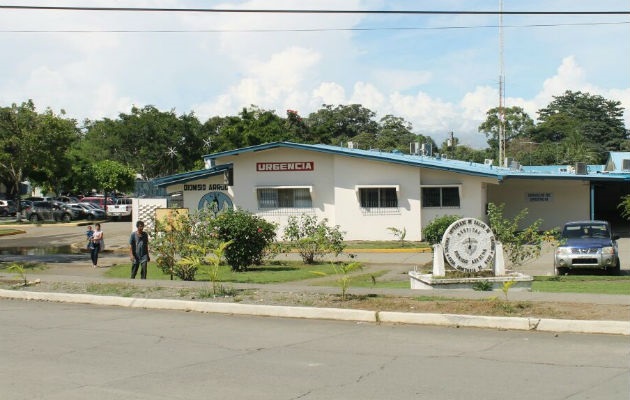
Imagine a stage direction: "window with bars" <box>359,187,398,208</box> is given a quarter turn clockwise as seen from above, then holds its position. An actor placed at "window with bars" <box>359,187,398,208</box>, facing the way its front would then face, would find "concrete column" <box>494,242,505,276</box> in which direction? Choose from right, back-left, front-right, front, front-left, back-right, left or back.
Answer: left

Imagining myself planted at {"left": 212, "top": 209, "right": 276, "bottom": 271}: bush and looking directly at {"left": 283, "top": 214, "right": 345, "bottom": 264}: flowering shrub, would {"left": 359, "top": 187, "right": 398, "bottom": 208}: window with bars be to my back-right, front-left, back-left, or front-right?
front-left

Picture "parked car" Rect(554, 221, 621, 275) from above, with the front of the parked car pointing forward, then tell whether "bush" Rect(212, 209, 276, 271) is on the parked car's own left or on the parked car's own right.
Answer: on the parked car's own right

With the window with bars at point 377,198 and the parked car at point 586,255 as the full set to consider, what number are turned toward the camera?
2

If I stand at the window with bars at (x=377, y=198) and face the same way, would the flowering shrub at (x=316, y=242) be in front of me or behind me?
in front

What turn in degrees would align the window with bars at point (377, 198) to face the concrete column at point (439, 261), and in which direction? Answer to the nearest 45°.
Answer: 0° — it already faces it

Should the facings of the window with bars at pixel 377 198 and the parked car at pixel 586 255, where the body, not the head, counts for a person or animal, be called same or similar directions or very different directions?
same or similar directions

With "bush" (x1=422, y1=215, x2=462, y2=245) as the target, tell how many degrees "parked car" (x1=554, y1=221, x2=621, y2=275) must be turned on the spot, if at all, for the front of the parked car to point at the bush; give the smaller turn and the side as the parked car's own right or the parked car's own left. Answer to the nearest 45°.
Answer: approximately 135° to the parked car's own right

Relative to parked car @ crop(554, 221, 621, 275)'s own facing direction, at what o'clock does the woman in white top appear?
The woman in white top is roughly at 3 o'clock from the parked car.

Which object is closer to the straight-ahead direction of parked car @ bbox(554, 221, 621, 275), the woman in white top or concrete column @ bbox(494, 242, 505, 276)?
the concrete column

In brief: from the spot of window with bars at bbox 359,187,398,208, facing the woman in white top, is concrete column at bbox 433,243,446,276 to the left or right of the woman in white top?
left

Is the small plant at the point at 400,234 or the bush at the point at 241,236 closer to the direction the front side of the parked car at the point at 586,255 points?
the bush

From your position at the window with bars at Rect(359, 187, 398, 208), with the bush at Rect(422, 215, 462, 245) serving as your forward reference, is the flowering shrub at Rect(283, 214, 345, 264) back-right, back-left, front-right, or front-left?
front-right

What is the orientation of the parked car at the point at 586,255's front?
toward the camera

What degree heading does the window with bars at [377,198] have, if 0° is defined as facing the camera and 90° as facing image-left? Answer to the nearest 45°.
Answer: approximately 0°

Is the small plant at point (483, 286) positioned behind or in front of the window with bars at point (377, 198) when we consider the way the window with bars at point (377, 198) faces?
in front

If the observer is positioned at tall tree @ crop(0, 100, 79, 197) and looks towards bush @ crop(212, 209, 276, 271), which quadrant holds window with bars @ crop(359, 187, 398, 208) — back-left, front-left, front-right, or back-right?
front-left
